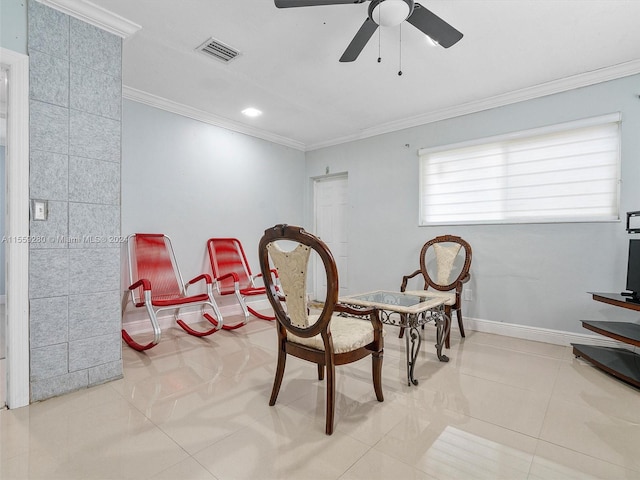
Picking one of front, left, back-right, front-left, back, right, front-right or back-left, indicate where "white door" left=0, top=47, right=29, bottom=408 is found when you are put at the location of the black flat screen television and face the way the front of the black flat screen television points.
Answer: front

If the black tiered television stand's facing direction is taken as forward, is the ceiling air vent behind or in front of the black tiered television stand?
in front

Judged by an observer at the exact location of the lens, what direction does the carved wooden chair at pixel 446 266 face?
facing the viewer and to the left of the viewer

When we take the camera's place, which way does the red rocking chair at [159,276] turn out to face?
facing the viewer and to the right of the viewer

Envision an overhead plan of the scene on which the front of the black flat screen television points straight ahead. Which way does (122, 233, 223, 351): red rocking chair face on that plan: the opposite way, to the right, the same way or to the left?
the opposite way

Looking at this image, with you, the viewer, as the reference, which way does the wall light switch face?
facing the viewer

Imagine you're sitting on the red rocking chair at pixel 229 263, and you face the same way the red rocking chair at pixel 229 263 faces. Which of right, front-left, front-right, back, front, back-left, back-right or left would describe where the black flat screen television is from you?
front

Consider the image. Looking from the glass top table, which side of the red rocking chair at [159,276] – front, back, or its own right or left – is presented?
front

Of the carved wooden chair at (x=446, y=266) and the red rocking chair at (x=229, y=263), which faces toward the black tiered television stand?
the red rocking chair

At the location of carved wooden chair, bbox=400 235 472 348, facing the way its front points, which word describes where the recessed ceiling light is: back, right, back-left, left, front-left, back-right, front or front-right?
front-right

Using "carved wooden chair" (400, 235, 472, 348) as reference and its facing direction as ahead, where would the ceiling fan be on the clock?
The ceiling fan is roughly at 11 o'clock from the carved wooden chair.

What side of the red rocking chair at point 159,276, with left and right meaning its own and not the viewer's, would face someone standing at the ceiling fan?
front
